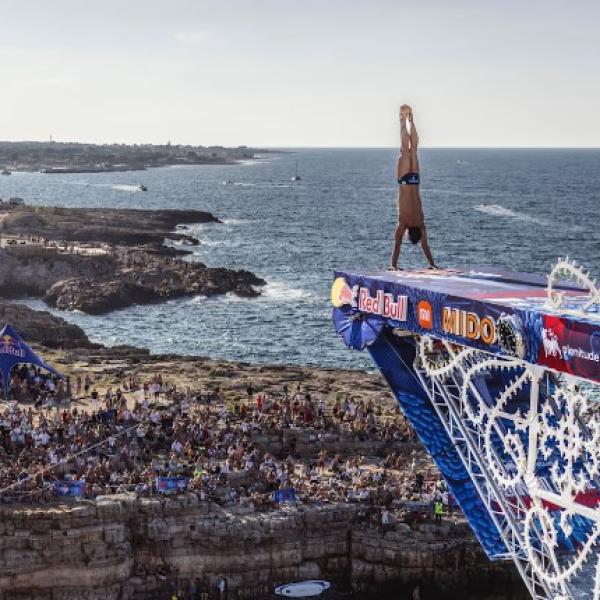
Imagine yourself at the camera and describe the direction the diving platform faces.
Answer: facing away from the viewer and to the left of the viewer

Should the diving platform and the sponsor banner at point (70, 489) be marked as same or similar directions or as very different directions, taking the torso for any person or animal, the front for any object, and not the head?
very different directions

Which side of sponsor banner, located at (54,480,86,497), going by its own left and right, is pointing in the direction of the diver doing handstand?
left

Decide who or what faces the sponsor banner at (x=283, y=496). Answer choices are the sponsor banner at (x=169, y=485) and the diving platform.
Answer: the diving platform

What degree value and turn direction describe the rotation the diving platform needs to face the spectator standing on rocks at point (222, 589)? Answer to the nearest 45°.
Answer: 0° — it already faces them

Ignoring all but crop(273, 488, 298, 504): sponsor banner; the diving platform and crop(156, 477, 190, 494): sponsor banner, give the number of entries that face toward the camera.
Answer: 2

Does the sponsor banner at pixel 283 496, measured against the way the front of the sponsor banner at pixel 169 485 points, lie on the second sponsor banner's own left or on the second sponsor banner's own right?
on the second sponsor banner's own left

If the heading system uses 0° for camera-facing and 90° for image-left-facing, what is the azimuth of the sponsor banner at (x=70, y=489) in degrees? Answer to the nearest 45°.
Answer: approximately 0°

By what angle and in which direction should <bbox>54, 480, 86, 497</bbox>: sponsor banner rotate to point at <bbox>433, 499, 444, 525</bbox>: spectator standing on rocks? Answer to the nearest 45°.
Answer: approximately 90° to its left

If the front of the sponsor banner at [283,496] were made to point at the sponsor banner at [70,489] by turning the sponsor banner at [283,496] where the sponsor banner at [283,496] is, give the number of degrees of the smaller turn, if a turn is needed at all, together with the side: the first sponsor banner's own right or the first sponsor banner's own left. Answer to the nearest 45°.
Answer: approximately 90° to the first sponsor banner's own right
